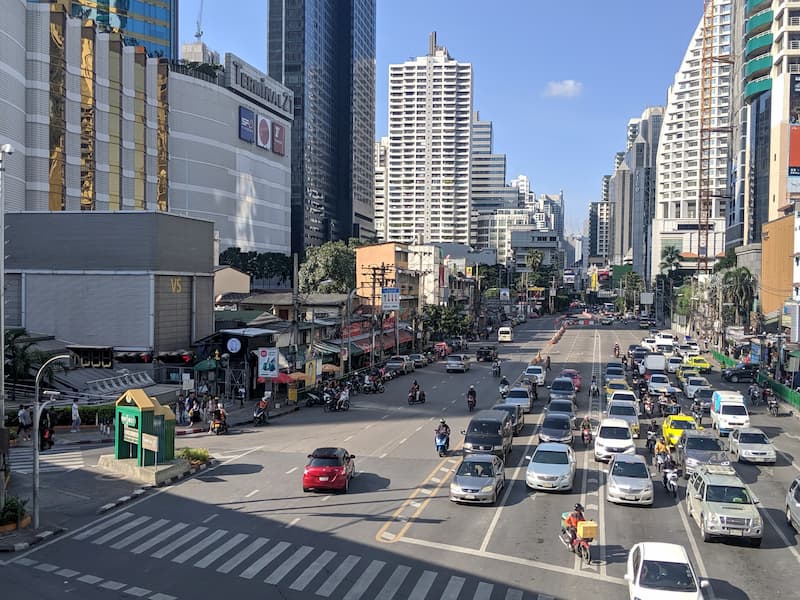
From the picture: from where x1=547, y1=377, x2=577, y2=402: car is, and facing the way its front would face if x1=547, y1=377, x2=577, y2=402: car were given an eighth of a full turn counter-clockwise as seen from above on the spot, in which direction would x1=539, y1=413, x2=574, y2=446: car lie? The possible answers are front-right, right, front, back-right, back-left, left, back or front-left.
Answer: front-right

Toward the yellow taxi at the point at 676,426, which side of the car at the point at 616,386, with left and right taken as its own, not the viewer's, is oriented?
front

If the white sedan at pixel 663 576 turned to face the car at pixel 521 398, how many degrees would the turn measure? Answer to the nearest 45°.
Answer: approximately 180°

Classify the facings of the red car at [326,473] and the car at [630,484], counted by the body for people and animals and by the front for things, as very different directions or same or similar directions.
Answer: very different directions

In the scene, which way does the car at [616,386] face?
toward the camera

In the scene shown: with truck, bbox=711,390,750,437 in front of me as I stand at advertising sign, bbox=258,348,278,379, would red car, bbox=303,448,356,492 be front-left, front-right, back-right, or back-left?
front-right

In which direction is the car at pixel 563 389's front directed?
toward the camera

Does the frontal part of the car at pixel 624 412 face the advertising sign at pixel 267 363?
no

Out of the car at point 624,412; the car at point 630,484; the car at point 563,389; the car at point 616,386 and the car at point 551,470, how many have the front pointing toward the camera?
5

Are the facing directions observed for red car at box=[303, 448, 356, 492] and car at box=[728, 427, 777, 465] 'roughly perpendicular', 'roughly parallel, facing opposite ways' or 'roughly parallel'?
roughly parallel, facing opposite ways

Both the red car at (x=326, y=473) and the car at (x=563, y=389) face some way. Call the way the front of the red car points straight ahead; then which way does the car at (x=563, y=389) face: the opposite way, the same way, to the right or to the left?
the opposite way

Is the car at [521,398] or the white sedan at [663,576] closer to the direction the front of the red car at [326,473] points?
the car

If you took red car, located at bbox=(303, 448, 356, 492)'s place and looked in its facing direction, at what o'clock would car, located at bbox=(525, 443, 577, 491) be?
The car is roughly at 3 o'clock from the red car.

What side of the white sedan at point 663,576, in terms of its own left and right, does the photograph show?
front

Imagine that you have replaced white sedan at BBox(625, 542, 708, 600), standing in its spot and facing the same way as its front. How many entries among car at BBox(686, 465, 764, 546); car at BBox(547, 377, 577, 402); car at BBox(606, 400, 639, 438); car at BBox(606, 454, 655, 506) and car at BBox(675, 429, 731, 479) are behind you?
5

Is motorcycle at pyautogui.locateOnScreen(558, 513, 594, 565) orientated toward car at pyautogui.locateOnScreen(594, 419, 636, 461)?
no

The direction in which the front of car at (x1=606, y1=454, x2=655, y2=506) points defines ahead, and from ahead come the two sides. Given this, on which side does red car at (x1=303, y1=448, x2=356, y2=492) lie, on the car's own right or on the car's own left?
on the car's own right

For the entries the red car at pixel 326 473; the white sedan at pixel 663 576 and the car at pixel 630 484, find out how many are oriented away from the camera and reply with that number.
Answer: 1
